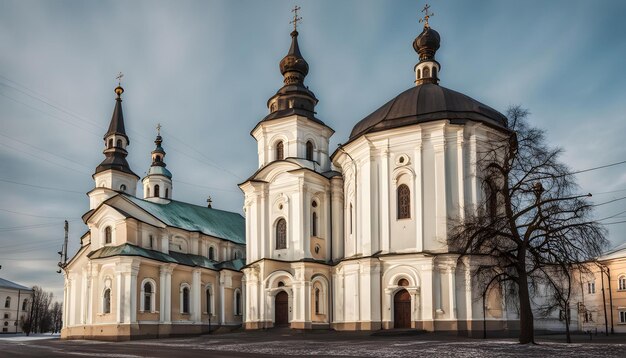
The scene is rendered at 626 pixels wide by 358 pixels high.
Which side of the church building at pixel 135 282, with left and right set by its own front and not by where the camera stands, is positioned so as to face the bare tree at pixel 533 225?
left

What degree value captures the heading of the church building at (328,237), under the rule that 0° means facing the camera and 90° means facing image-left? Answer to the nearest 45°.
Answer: approximately 0°
